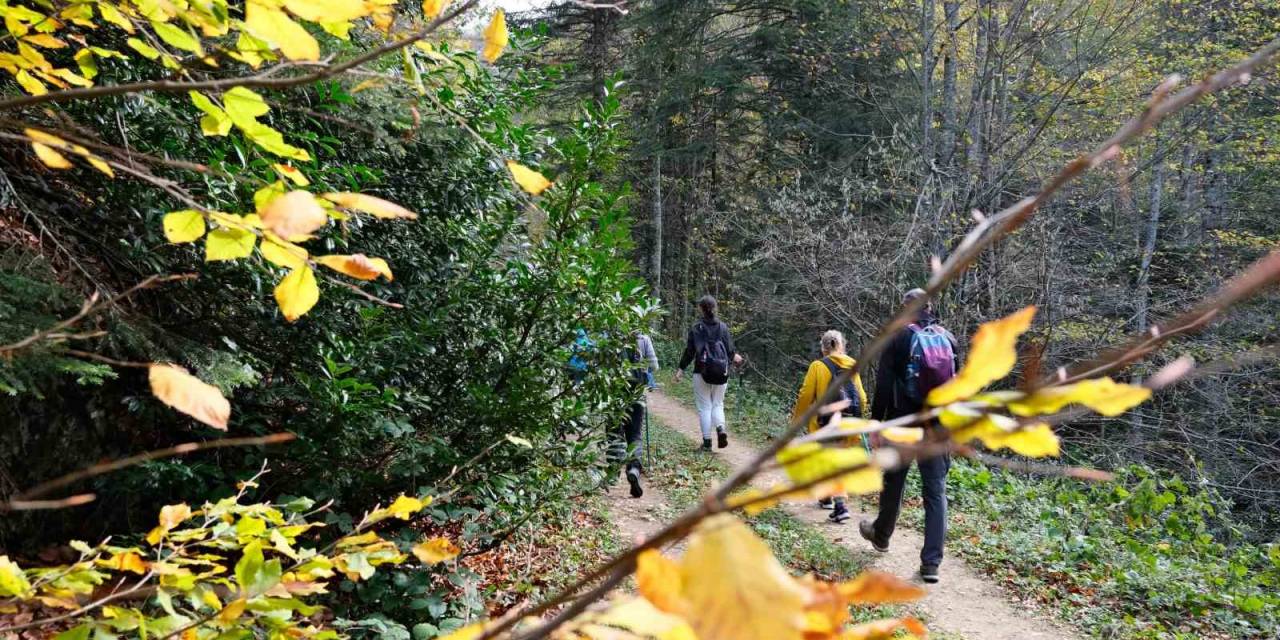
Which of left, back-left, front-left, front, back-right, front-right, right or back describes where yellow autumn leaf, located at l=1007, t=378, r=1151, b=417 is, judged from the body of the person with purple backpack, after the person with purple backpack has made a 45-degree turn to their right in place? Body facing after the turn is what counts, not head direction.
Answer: back

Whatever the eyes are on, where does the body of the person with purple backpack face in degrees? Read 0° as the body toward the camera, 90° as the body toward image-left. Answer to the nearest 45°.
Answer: approximately 135°

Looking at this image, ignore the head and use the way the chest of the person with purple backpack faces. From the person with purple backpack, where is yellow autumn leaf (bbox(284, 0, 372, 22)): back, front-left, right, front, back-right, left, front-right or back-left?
back-left

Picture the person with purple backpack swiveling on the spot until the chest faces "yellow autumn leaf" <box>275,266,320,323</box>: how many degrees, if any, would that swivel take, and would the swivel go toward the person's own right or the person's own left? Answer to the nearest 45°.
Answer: approximately 135° to the person's own left

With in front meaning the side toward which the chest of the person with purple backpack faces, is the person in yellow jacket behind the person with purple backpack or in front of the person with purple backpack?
in front

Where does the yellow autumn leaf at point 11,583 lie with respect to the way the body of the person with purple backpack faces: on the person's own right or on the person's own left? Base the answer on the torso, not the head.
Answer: on the person's own left

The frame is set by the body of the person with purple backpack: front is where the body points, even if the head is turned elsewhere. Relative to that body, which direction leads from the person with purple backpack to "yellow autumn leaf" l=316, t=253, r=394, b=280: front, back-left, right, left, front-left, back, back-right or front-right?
back-left

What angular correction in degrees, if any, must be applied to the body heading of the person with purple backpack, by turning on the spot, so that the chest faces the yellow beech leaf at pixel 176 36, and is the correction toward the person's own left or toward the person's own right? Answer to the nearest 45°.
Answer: approximately 135° to the person's own left
